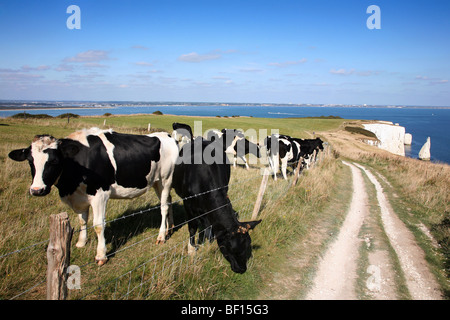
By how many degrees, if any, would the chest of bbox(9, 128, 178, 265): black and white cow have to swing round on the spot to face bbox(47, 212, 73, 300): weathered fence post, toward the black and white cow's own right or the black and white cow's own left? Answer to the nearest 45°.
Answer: approximately 45° to the black and white cow's own left

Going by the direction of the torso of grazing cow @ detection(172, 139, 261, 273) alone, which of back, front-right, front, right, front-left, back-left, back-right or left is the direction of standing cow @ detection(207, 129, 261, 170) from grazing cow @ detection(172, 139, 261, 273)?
back-left

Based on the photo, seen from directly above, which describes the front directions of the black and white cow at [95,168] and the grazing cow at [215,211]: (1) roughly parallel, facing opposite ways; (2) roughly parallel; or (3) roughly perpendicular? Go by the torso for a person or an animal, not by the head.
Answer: roughly perpendicular

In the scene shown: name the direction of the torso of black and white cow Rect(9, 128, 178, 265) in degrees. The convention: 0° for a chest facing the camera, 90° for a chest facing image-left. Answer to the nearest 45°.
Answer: approximately 45°

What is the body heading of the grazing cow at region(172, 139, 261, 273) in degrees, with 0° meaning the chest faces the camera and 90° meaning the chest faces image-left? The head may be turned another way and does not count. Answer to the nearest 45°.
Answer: approximately 315°

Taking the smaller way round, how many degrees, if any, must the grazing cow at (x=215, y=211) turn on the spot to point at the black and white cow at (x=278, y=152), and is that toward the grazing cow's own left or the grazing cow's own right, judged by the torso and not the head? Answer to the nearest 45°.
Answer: approximately 135° to the grazing cow's own left
